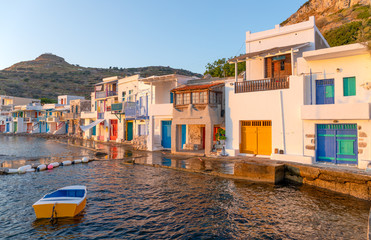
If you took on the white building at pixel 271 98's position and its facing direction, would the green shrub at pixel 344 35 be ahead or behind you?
behind

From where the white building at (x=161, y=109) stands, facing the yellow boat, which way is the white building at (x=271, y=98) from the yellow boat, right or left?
left

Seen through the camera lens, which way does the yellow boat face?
facing away from the viewer and to the right of the viewer

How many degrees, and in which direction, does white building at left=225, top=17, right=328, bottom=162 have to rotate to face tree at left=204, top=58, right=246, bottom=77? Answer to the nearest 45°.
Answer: approximately 135° to its right

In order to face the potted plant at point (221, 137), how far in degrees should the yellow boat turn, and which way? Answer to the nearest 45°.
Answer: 0° — it already faces it

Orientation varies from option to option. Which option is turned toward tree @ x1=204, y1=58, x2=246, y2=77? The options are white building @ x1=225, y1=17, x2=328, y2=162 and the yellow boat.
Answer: the yellow boat

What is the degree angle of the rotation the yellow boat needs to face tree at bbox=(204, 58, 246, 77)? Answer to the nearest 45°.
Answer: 0° — it already faces it

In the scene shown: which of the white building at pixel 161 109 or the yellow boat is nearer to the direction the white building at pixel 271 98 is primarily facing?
the yellow boat

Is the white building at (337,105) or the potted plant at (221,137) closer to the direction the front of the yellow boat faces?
the potted plant

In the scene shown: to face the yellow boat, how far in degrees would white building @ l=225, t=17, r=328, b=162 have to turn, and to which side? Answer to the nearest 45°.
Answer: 0° — it already faces it

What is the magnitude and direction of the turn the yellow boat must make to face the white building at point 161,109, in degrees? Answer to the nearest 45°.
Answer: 0° — it already faces it

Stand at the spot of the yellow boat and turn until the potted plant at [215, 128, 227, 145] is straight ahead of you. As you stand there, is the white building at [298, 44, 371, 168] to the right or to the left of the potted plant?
right

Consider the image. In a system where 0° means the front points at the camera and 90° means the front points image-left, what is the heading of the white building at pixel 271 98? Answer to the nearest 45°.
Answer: approximately 45°

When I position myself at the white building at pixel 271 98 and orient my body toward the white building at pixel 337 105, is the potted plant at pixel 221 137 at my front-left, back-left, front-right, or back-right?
back-right
